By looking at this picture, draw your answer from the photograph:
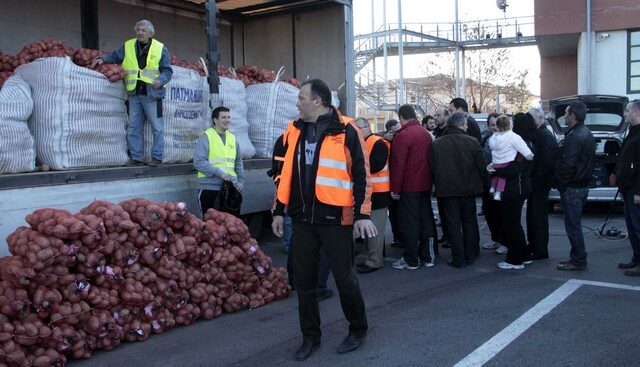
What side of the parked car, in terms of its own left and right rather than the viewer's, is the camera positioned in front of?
back

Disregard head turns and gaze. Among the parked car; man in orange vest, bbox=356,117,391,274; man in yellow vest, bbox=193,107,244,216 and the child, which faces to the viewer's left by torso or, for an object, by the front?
the man in orange vest

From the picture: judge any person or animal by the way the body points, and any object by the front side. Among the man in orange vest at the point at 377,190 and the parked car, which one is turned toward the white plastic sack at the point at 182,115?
the man in orange vest

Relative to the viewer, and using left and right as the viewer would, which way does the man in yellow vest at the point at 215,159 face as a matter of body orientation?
facing the viewer and to the right of the viewer

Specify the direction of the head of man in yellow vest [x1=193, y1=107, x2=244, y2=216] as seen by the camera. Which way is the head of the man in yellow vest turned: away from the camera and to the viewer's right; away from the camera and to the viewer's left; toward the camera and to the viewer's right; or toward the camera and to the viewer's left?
toward the camera and to the viewer's right

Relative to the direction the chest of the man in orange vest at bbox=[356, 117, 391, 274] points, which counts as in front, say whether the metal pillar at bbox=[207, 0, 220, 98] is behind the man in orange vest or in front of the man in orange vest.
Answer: in front

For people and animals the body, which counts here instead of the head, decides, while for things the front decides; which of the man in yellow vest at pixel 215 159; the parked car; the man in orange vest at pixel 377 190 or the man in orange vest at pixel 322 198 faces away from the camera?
the parked car

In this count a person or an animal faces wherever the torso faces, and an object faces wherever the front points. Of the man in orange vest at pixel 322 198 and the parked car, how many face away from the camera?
1

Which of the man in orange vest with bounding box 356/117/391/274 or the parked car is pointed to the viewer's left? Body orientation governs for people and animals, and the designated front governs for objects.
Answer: the man in orange vest

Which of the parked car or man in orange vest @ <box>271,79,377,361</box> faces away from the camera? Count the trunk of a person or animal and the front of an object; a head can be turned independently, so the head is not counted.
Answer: the parked car
